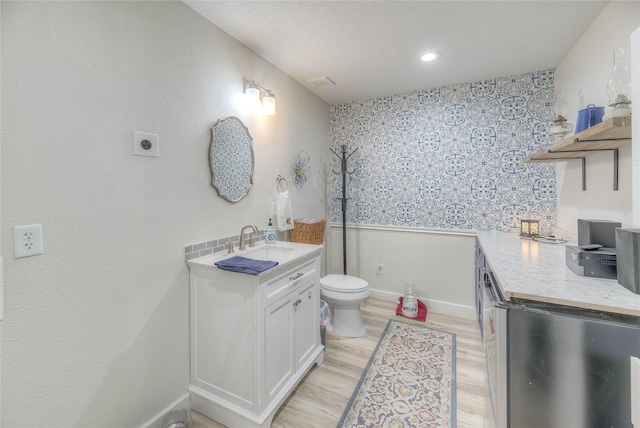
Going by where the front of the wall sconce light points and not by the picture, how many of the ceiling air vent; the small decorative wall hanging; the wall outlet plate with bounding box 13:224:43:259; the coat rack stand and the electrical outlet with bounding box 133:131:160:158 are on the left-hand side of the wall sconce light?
3

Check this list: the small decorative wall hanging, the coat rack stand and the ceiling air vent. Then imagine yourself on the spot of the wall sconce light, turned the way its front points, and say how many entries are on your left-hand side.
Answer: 3

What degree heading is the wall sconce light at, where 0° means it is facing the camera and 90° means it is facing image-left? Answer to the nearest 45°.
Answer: approximately 315°

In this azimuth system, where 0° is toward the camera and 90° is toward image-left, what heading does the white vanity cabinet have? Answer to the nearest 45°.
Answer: approximately 315°

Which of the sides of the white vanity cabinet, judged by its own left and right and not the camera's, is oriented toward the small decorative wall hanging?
left

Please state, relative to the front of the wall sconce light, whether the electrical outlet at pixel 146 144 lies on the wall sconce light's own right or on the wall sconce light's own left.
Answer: on the wall sconce light's own right
